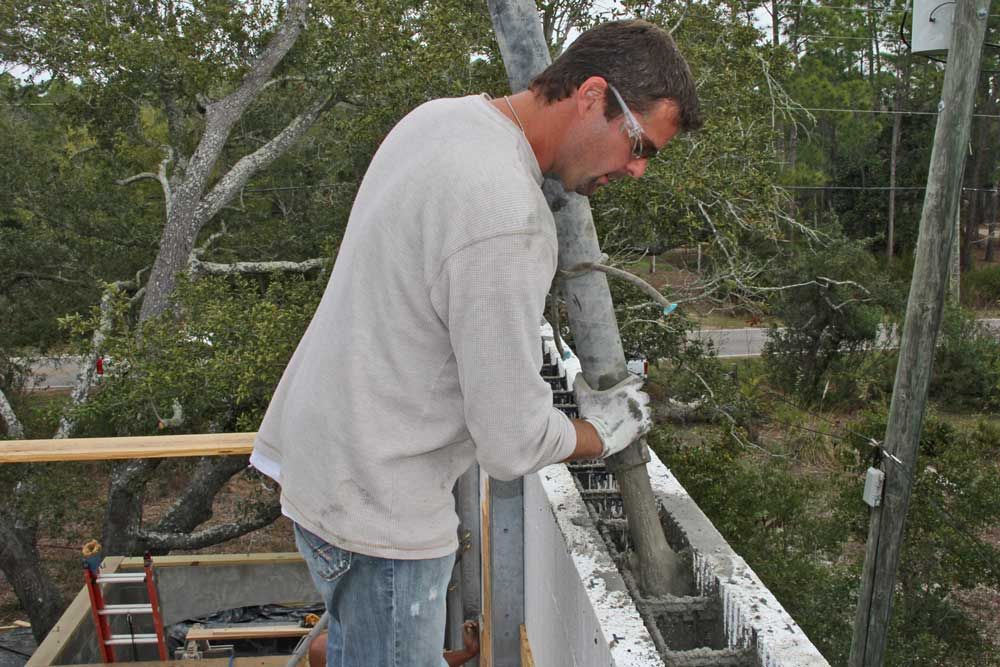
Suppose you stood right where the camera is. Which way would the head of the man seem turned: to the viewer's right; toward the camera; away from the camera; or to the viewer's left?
to the viewer's right

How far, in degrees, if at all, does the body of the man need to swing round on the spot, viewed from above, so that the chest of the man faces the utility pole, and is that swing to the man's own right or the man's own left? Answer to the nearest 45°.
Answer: approximately 45° to the man's own left

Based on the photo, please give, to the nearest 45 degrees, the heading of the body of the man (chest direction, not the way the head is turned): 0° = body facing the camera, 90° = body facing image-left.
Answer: approximately 270°

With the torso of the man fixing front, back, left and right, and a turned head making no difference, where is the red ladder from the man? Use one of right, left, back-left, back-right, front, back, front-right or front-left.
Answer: back-left
